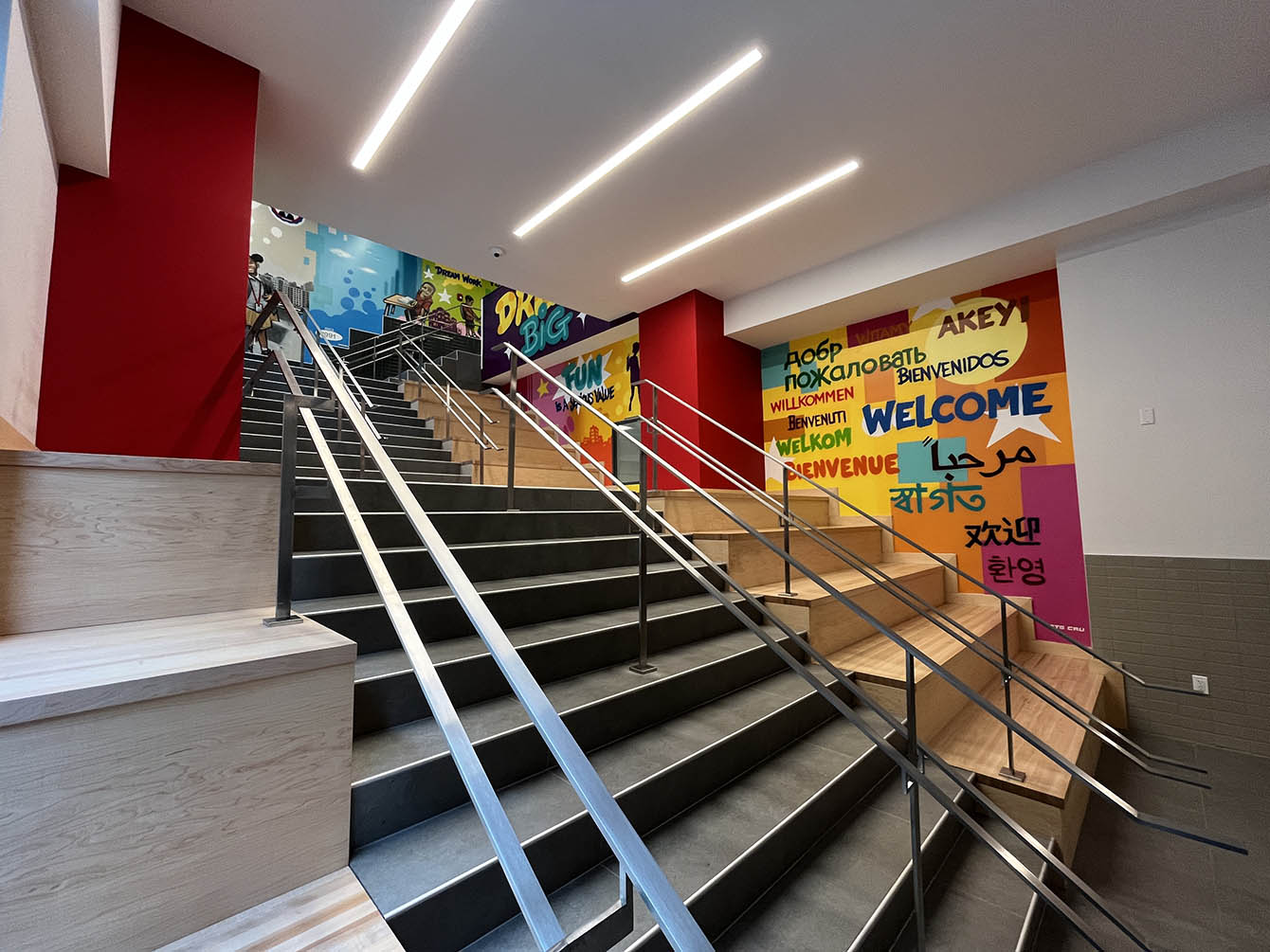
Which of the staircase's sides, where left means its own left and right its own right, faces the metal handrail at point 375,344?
back

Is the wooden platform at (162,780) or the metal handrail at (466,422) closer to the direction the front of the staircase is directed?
the wooden platform

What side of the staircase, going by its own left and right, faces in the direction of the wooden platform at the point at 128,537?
right

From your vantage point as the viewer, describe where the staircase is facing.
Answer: facing the viewer and to the right of the viewer

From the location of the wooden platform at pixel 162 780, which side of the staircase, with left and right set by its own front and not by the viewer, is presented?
right

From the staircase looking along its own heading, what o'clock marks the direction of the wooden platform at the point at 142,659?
The wooden platform is roughly at 3 o'clock from the staircase.
